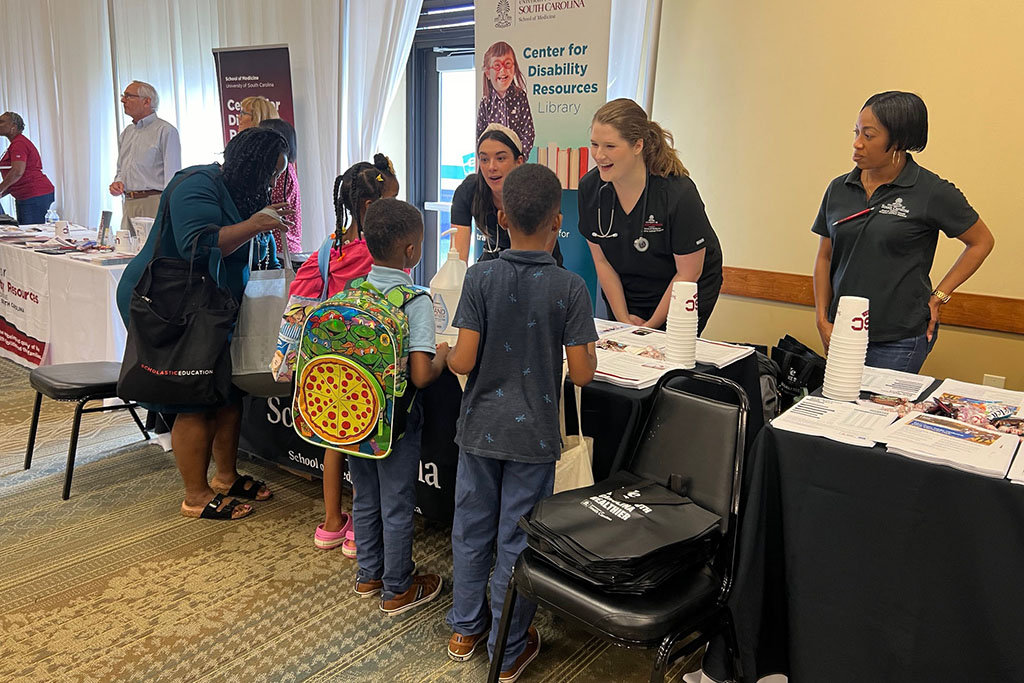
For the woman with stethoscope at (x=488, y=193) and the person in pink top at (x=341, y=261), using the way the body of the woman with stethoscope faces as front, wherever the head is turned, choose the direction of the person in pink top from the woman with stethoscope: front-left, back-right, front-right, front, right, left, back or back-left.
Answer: front-right

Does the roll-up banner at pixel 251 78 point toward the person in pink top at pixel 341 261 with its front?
yes

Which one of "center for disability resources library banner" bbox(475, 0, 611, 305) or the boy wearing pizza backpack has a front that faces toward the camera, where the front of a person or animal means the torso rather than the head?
the center for disability resources library banner

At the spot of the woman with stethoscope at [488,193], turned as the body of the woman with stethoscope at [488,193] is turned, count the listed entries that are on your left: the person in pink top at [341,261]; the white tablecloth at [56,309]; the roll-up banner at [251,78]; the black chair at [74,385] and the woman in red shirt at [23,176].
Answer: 0

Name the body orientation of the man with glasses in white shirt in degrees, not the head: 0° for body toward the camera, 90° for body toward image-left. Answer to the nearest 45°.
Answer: approximately 45°

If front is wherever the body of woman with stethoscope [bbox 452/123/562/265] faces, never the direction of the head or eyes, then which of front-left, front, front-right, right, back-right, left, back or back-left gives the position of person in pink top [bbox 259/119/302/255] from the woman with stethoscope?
back-right

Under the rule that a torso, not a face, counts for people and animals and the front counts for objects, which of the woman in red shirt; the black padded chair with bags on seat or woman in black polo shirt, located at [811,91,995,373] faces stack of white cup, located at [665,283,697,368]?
the woman in black polo shirt

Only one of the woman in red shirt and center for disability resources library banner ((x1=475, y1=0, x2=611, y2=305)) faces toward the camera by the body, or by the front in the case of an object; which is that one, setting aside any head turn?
the center for disability resources library banner

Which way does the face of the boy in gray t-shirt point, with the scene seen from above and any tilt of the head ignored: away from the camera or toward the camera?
away from the camera

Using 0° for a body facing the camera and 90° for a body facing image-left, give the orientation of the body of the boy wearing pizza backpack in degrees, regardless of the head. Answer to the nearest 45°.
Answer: approximately 225°

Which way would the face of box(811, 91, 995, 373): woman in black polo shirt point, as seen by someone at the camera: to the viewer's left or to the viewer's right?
to the viewer's left

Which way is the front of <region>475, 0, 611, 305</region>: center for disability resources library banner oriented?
toward the camera

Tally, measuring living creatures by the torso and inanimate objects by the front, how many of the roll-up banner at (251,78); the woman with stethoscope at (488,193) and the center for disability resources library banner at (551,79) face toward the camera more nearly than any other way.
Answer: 3

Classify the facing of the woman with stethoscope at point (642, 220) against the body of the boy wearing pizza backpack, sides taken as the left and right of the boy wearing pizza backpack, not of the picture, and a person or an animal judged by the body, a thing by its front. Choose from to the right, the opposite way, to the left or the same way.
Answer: the opposite way

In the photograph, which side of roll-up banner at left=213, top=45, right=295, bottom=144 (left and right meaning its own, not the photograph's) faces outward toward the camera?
front

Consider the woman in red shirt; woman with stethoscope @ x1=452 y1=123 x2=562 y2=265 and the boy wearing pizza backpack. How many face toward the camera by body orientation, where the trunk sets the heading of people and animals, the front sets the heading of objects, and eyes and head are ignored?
1

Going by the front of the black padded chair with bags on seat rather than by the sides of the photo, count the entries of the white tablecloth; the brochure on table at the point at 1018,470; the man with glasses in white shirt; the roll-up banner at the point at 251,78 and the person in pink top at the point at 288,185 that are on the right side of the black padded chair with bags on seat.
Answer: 4

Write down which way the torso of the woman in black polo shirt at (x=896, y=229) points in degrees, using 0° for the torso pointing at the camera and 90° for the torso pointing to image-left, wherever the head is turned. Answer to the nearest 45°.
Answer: approximately 45°

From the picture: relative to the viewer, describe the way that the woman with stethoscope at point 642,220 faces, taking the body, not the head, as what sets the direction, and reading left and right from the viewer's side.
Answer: facing the viewer and to the left of the viewer
